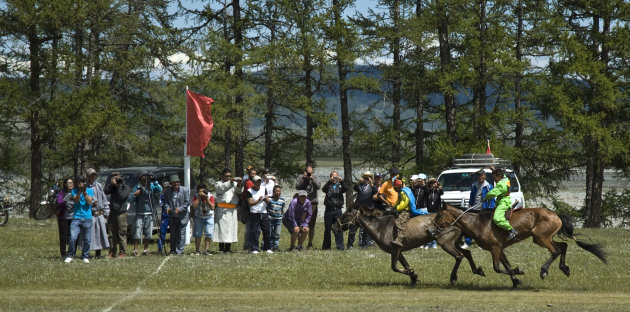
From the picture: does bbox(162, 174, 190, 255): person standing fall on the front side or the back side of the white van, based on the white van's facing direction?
on the front side

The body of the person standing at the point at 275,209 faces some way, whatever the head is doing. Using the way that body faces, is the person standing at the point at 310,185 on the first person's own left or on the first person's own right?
on the first person's own left

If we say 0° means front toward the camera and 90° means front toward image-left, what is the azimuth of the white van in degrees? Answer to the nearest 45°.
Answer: approximately 45°

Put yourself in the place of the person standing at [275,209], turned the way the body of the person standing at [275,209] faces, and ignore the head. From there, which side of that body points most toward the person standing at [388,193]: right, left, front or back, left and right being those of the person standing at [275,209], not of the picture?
left

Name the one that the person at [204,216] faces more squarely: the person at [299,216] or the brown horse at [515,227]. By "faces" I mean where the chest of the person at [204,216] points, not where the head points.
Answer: the brown horse

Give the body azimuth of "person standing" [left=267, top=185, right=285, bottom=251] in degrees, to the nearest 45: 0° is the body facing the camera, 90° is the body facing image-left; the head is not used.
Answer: approximately 0°

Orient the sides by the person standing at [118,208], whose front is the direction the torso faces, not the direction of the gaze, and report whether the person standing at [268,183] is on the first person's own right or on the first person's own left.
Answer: on the first person's own left
